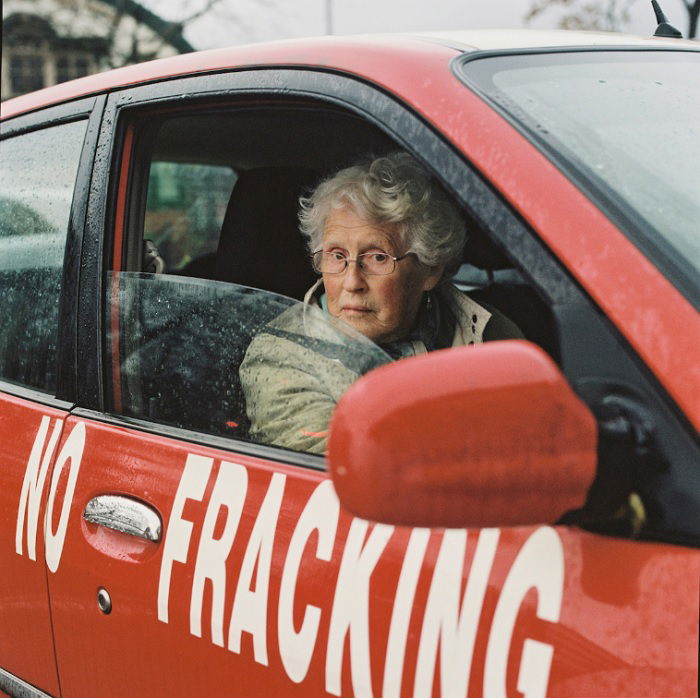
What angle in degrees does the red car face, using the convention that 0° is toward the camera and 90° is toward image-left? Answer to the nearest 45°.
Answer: approximately 315°
